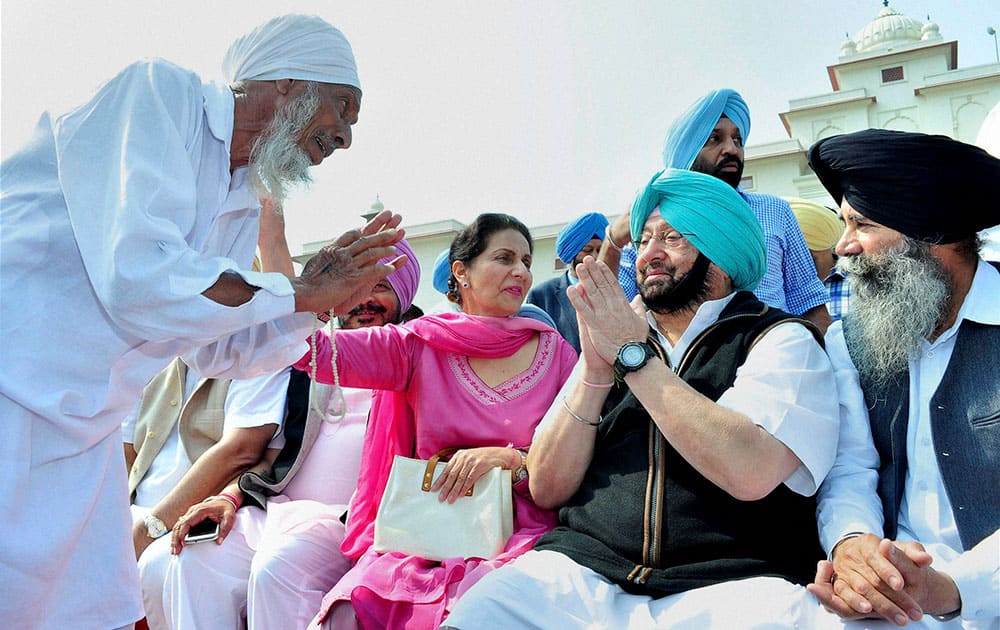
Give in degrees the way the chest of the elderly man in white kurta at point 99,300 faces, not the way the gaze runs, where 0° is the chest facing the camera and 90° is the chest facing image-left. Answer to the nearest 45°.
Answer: approximately 270°

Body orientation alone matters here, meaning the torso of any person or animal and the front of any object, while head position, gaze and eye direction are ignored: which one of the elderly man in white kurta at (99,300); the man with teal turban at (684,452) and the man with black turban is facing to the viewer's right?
the elderly man in white kurta

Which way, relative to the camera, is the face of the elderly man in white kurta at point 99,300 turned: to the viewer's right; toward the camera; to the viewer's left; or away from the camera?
to the viewer's right

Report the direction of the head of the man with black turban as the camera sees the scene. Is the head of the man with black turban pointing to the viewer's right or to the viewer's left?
to the viewer's left

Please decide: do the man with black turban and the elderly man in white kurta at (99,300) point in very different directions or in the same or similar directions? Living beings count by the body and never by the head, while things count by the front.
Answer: very different directions

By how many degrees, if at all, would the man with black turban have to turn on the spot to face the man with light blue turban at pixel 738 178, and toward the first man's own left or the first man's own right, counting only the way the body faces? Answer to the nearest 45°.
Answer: approximately 90° to the first man's own right

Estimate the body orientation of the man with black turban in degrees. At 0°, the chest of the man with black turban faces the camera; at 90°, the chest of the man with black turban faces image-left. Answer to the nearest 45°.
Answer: approximately 45°

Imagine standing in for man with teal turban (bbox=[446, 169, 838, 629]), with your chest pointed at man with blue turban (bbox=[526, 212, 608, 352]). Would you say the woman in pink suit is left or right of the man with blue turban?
left

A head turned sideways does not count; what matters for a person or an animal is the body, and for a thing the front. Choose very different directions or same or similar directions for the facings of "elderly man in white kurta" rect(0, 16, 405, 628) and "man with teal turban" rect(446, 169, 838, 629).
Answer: very different directions

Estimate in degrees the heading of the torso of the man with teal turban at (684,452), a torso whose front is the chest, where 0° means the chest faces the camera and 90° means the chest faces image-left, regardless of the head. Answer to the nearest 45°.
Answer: approximately 45°
